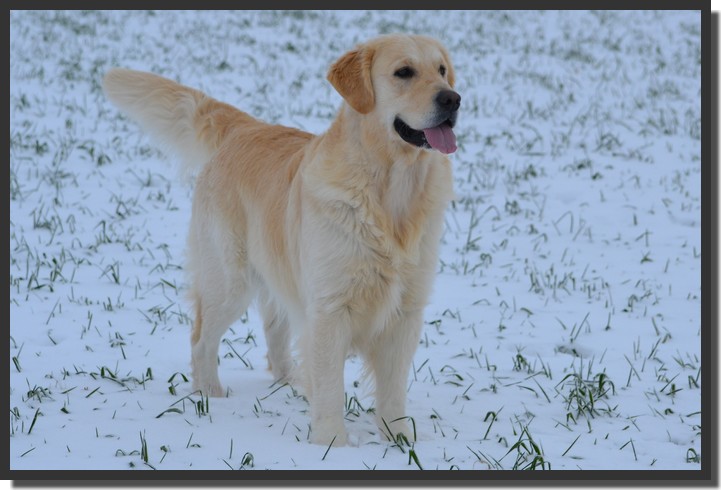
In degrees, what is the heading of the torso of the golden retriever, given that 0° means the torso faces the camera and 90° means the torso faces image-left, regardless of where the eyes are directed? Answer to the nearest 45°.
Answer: approximately 315°
